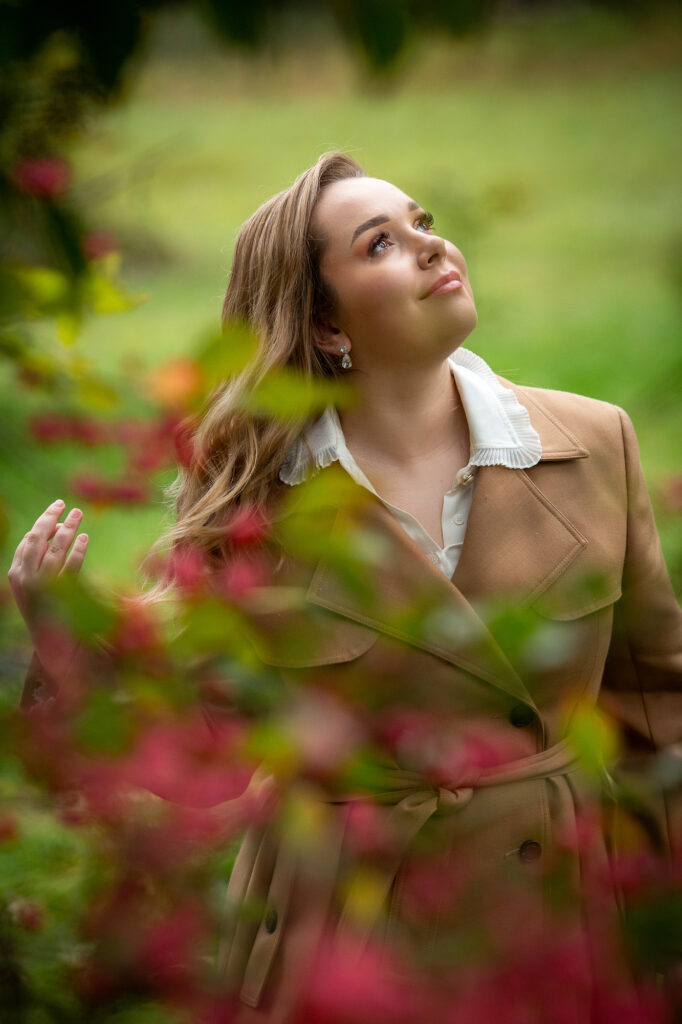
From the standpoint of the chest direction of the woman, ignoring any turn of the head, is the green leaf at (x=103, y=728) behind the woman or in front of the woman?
in front

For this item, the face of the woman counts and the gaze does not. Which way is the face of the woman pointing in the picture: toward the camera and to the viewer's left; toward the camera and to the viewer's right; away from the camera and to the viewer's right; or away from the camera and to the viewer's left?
toward the camera and to the viewer's right

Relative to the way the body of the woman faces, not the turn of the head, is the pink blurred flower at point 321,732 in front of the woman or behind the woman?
in front

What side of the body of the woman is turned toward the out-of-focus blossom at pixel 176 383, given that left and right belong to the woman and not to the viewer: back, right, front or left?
front

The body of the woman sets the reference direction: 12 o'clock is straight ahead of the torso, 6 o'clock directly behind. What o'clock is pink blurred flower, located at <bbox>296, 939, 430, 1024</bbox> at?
The pink blurred flower is roughly at 12 o'clock from the woman.

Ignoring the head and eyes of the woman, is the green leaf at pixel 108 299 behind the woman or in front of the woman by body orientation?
in front

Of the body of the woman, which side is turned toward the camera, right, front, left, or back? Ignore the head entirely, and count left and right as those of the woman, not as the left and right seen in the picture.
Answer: front
